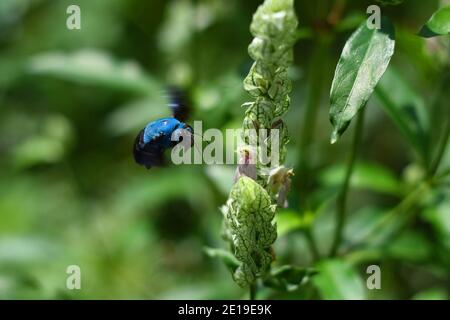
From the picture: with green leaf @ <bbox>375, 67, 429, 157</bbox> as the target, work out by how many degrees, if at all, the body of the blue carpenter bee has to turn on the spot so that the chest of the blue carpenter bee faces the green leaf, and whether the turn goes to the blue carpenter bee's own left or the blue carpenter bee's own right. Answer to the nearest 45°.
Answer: approximately 45° to the blue carpenter bee's own left

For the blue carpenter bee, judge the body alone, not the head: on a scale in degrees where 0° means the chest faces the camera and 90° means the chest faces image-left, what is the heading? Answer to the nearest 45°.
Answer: approximately 270°

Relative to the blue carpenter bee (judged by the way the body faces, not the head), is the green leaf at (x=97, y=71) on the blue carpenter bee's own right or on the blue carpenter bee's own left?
on the blue carpenter bee's own left
